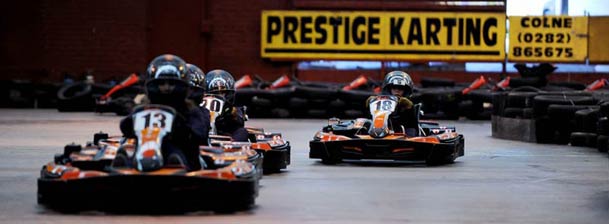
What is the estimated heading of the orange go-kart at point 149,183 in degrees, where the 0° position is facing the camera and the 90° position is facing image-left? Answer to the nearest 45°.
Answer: approximately 0°

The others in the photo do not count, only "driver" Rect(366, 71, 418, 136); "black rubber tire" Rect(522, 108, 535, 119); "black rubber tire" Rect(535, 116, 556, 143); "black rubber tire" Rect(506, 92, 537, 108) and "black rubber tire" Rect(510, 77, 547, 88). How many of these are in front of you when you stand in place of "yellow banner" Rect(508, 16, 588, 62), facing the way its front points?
5

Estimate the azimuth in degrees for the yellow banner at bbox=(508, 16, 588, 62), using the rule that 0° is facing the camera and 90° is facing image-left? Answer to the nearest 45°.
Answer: approximately 0°

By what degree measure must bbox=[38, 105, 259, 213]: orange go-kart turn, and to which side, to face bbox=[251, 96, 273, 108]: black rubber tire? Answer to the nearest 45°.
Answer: approximately 180°

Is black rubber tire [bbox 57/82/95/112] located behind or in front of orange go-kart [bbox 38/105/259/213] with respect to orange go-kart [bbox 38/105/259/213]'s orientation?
behind

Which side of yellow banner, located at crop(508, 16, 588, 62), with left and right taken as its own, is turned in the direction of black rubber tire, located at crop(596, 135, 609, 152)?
front

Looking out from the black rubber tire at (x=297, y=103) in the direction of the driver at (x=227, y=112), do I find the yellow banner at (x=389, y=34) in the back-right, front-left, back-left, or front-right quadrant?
back-left

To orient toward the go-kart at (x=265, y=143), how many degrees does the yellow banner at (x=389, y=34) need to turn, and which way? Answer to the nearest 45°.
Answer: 0° — it already faces it
